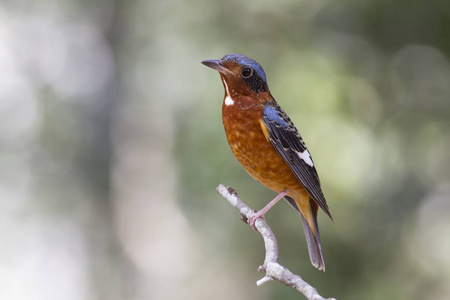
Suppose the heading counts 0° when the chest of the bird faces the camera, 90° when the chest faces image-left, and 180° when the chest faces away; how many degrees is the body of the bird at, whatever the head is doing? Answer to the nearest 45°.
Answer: approximately 90°
